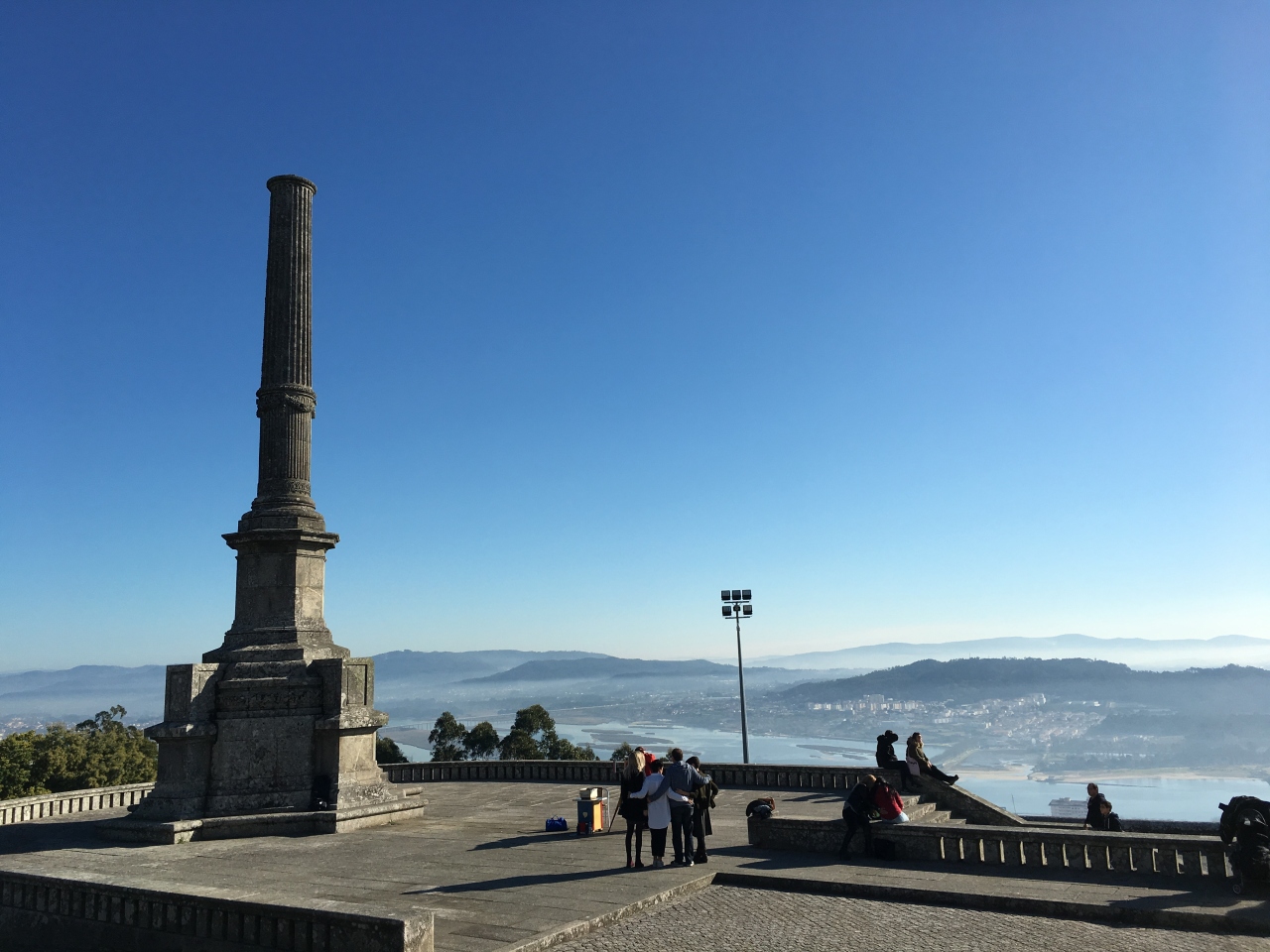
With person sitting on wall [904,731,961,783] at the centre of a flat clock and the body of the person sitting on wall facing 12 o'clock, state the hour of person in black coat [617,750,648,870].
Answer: The person in black coat is roughly at 4 o'clock from the person sitting on wall.

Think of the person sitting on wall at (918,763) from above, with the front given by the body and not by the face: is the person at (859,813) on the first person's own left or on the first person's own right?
on the first person's own right

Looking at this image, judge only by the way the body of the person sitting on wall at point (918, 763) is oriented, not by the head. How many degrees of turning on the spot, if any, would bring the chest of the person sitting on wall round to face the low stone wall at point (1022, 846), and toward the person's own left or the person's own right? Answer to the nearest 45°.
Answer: approximately 90° to the person's own right

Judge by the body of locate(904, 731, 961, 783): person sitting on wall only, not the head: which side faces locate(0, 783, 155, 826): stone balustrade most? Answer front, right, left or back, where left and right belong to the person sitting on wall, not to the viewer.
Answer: back

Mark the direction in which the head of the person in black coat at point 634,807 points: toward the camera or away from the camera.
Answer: away from the camera

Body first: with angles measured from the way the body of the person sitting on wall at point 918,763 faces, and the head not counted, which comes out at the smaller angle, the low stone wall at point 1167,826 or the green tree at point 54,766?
the low stone wall

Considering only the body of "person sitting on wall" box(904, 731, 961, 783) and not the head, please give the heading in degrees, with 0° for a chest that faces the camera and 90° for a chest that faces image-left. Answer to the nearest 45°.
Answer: approximately 270°

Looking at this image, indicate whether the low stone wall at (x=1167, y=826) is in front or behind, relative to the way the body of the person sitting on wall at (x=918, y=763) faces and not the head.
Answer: in front

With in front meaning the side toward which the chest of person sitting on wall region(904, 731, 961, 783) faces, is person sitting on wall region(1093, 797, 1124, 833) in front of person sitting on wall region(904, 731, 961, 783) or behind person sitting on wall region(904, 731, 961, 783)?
in front

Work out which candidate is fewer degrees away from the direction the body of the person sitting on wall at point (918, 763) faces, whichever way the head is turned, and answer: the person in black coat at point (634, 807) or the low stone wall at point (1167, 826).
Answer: the low stone wall
